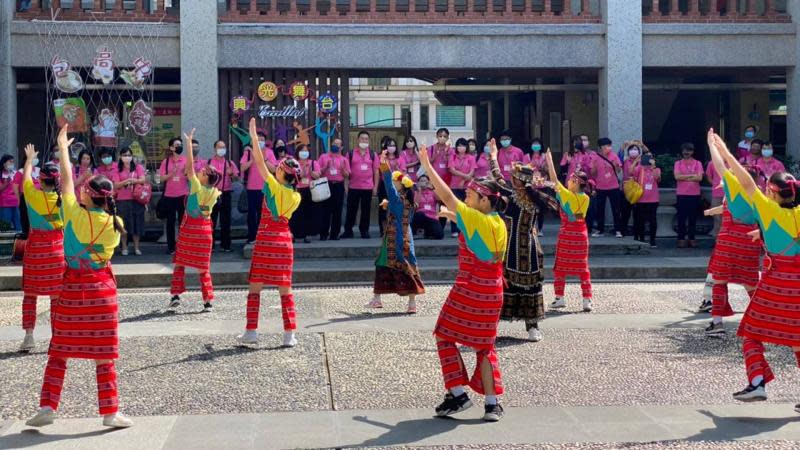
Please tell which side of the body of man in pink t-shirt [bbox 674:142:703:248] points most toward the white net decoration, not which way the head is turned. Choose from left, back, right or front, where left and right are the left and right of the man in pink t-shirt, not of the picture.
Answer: right

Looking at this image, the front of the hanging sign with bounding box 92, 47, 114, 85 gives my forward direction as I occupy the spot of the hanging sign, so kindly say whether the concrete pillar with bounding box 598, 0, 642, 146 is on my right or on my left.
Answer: on my left

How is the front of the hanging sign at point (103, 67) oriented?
toward the camera

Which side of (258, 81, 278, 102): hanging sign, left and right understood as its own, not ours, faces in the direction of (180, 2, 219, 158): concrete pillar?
right

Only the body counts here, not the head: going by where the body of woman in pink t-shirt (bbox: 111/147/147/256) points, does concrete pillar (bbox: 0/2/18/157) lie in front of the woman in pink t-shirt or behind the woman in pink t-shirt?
behind

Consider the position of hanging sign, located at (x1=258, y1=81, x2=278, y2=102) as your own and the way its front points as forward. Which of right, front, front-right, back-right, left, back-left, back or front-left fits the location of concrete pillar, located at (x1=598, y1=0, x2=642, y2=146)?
left

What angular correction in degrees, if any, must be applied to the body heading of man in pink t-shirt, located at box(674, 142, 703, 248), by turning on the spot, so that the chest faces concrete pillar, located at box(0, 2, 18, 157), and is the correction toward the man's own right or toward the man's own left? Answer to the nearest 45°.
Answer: approximately 90° to the man's own right

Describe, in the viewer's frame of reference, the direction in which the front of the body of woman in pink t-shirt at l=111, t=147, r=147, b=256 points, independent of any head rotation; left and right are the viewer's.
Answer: facing the viewer

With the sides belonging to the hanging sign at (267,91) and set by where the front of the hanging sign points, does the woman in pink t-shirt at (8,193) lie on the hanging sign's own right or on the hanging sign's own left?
on the hanging sign's own right

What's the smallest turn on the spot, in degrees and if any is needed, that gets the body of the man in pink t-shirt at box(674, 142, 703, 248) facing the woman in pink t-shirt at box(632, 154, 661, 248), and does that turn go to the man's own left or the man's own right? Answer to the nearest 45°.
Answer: approximately 90° to the man's own right

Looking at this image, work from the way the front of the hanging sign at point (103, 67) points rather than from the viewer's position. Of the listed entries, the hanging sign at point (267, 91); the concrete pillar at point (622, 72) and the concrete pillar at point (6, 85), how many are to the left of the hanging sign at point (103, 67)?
2

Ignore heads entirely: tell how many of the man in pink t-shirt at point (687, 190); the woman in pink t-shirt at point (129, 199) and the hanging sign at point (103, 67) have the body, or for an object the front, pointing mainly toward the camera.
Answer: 3

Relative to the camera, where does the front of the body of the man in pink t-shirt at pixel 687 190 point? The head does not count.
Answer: toward the camera
